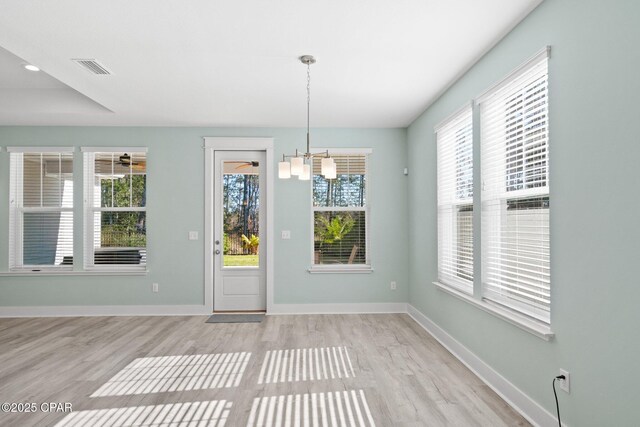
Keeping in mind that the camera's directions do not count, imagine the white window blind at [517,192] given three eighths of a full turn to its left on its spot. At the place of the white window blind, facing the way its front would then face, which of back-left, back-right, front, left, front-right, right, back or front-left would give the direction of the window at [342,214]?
back-left

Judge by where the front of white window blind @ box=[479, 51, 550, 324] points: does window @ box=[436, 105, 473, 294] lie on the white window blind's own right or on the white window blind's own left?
on the white window blind's own right

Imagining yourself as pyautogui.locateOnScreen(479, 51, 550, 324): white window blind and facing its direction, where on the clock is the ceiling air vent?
The ceiling air vent is roughly at 1 o'clock from the white window blind.

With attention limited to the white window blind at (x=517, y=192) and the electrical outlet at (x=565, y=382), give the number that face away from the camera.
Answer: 0

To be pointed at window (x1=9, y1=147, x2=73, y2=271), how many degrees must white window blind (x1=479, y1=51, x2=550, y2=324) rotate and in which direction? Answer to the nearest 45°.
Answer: approximately 45° to its right

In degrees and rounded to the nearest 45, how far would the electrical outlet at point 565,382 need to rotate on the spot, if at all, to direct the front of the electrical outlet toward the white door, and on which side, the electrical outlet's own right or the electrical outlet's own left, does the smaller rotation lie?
approximately 45° to the electrical outlet's own right

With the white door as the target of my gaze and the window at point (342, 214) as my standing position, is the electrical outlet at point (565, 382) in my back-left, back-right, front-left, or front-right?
back-left

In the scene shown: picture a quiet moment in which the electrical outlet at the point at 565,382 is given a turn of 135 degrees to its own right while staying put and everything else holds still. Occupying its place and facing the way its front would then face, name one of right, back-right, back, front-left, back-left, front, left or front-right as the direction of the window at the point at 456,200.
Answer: front-left

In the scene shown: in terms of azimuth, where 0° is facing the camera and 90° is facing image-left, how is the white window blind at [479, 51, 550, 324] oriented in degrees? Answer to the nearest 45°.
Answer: approximately 45°

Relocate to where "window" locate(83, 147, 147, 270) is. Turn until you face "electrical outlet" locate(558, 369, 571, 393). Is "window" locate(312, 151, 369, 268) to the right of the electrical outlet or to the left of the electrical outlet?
left

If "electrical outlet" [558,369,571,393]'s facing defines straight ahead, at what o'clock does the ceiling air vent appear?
The ceiling air vent is roughly at 1 o'clock from the electrical outlet.
